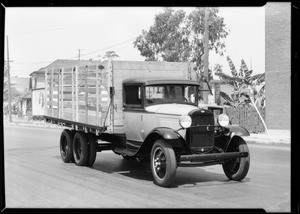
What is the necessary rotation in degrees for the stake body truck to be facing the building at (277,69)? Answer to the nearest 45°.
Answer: approximately 90° to its left

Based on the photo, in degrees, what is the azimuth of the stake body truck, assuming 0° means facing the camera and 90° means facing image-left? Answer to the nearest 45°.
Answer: approximately 315°

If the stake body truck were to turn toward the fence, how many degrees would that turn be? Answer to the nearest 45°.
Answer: approximately 135° to its left

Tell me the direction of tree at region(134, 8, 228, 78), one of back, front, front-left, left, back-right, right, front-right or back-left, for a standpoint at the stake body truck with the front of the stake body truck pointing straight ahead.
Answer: back-left

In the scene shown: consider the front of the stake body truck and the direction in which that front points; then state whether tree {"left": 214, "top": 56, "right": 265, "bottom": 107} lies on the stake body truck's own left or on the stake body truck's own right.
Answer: on the stake body truck's own left
